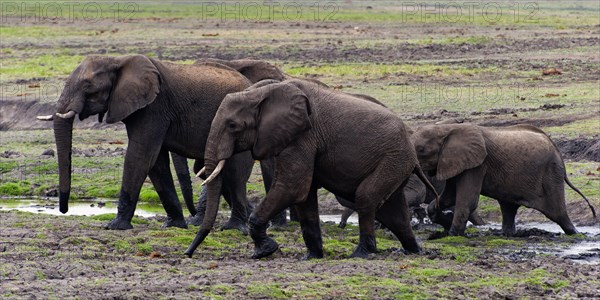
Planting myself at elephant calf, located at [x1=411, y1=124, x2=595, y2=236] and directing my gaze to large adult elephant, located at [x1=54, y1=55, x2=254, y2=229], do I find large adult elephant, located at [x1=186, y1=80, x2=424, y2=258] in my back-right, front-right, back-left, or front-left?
front-left

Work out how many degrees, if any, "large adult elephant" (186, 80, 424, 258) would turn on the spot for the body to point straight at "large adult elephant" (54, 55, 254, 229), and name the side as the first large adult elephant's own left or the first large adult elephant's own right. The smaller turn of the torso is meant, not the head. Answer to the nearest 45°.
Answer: approximately 45° to the first large adult elephant's own right

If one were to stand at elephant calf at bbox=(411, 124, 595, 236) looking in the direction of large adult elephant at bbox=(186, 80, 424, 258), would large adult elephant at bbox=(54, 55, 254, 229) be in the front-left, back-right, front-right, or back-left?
front-right

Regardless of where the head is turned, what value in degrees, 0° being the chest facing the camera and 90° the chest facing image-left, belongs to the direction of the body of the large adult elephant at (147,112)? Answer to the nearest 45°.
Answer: approximately 90°

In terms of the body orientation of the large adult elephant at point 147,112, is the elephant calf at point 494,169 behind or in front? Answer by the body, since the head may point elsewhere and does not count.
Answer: behind

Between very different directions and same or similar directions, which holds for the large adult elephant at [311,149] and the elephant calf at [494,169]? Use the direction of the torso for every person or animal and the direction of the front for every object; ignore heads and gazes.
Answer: same or similar directions

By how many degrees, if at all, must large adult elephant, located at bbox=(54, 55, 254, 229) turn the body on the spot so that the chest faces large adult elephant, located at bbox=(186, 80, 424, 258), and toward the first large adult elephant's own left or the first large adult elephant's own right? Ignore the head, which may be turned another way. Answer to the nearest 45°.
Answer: approximately 135° to the first large adult elephant's own left

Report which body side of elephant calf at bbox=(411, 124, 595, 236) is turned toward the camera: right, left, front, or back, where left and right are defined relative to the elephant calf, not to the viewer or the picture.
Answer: left

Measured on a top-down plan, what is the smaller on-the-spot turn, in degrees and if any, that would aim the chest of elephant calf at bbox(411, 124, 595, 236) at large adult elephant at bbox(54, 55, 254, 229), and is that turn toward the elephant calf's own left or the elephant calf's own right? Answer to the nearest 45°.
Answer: approximately 45° to the elephant calf's own left

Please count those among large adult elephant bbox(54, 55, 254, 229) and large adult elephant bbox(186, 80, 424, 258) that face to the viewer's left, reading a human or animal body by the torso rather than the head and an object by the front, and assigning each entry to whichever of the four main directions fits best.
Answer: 2

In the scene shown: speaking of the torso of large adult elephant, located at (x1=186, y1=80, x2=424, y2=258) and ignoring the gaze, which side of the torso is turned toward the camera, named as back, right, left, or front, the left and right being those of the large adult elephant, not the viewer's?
left

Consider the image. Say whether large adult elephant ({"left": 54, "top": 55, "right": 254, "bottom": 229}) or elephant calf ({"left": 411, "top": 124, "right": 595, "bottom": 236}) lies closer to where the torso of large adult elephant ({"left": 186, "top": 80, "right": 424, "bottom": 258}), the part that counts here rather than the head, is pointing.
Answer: the large adult elephant

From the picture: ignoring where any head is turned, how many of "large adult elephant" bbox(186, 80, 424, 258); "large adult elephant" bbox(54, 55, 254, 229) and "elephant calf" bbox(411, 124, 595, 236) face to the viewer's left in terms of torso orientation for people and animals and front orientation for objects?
3
